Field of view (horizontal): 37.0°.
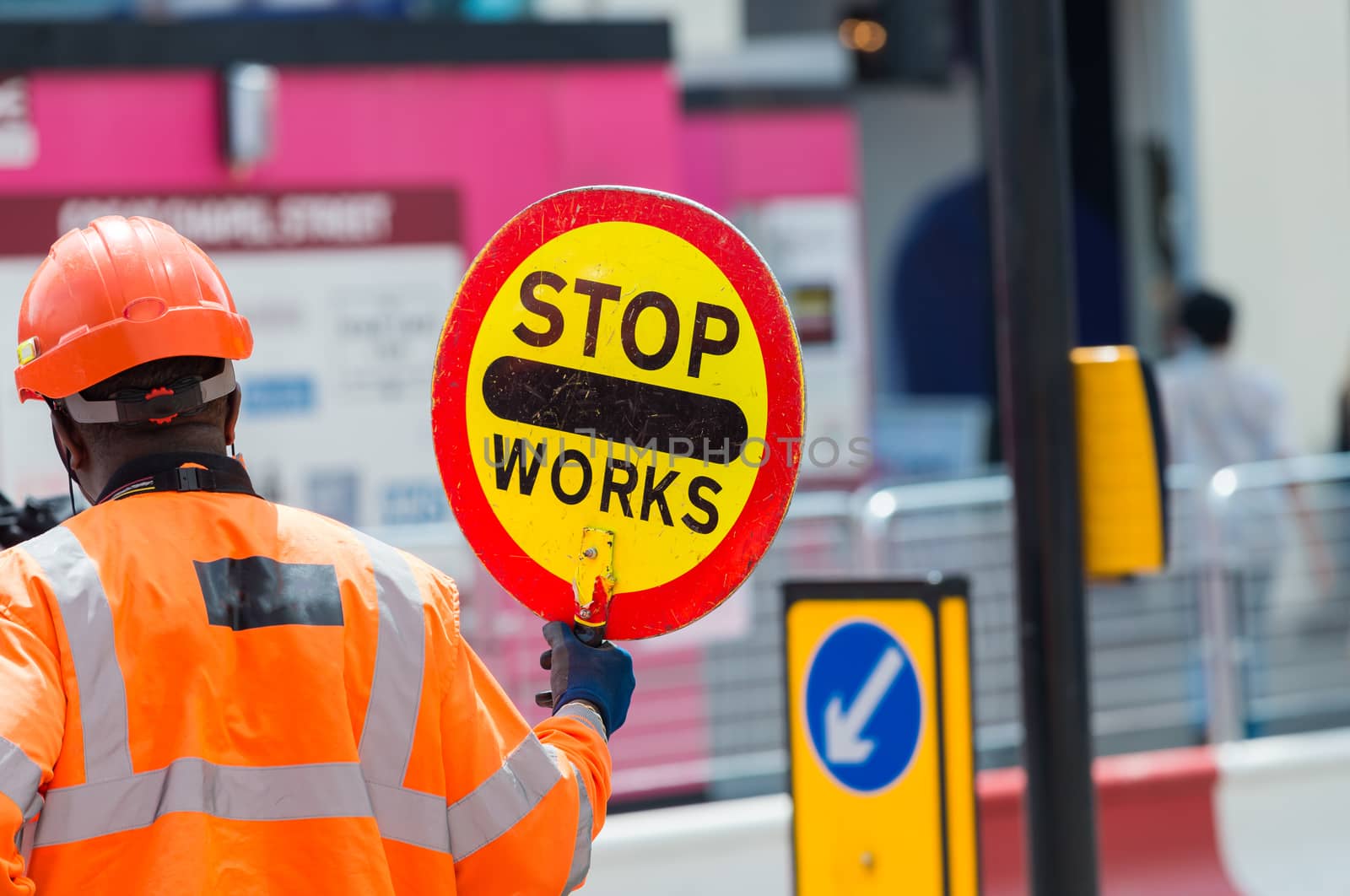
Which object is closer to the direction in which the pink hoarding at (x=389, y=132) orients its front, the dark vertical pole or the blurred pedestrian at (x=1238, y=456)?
the dark vertical pole

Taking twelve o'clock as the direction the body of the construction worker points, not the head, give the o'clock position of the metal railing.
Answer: The metal railing is roughly at 1 o'clock from the construction worker.

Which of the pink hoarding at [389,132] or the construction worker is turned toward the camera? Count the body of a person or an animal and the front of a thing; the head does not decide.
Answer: the pink hoarding

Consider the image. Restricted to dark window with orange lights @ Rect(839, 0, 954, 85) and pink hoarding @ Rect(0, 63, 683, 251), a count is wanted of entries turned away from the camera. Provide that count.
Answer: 0

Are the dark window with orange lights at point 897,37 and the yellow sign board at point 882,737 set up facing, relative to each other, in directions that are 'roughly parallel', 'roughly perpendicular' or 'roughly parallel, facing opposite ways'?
roughly parallel

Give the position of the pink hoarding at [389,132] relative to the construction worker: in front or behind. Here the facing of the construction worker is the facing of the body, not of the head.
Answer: in front

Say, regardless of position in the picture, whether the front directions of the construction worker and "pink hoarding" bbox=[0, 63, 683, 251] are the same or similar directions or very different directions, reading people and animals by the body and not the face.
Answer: very different directions

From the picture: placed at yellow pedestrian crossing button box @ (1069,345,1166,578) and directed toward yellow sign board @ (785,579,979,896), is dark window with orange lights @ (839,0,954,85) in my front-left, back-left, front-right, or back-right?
back-right

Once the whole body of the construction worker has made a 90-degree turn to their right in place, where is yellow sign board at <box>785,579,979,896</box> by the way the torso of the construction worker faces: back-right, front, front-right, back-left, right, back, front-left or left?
front-left

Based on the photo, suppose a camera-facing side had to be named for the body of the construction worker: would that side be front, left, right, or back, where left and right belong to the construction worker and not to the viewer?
back

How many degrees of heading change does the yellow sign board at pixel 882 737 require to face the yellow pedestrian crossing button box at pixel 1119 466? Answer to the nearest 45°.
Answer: approximately 180°

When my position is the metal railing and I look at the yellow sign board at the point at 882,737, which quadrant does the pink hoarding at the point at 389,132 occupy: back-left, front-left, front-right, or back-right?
back-right

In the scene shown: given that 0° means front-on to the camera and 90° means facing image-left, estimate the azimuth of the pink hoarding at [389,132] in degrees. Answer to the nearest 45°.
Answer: approximately 0°

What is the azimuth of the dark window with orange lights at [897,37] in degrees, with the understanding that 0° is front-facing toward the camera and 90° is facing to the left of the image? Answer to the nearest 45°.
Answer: approximately 45°

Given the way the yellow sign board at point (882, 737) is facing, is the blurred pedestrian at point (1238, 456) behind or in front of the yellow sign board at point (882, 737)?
behind

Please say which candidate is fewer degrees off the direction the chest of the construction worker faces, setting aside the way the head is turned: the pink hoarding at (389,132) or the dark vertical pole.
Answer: the pink hoarding
